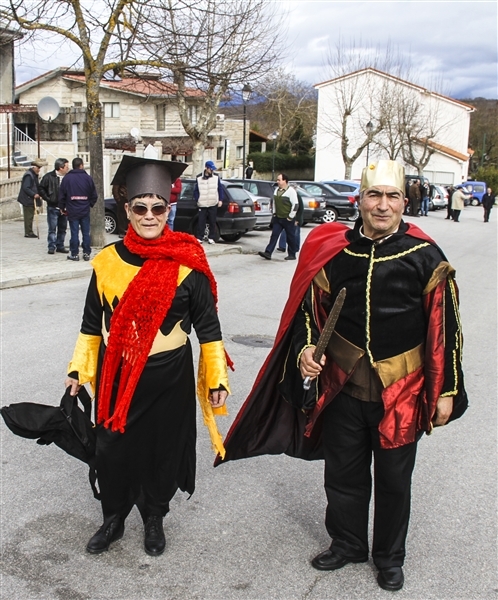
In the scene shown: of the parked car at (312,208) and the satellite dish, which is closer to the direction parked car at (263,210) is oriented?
the satellite dish

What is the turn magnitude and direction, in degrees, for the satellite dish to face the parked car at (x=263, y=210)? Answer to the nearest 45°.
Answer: approximately 45° to its left

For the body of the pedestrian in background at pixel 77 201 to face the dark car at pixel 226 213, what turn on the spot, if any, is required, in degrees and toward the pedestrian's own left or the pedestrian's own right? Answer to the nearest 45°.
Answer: approximately 45° to the pedestrian's own right

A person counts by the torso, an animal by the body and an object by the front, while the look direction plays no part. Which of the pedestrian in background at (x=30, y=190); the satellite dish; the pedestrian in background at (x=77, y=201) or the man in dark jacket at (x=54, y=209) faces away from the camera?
the pedestrian in background at (x=77, y=201)

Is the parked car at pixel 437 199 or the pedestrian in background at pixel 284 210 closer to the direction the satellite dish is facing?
the pedestrian in background

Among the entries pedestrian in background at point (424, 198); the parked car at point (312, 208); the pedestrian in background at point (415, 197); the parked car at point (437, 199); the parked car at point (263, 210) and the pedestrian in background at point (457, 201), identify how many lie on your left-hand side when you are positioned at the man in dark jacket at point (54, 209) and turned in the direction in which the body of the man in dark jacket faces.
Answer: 6

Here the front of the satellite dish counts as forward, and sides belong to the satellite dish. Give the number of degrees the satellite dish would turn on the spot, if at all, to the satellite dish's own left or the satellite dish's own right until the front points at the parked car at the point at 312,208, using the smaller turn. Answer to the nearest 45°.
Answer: approximately 90° to the satellite dish's own left

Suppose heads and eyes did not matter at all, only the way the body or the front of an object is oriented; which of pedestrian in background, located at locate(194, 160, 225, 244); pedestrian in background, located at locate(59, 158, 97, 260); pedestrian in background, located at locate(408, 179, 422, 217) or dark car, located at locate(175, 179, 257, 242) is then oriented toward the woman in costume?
pedestrian in background, located at locate(194, 160, 225, 244)

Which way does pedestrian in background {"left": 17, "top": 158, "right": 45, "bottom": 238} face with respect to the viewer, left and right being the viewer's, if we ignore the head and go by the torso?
facing to the right of the viewer
